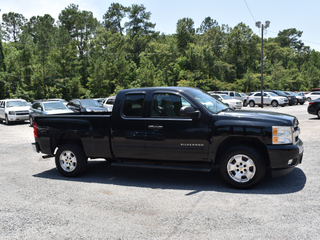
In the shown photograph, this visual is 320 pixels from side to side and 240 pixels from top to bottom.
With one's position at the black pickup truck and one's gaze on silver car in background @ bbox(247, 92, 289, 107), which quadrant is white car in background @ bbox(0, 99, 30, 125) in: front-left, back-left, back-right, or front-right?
front-left

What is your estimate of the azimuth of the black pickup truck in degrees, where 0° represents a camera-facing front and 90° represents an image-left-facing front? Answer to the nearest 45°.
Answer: approximately 315°

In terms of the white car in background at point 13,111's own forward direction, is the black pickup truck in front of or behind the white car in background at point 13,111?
in front

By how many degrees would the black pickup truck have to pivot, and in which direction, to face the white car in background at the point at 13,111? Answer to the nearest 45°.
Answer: approximately 180°

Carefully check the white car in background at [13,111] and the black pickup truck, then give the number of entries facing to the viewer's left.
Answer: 0

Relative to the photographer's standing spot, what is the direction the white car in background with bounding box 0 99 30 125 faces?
facing the viewer and to the right of the viewer

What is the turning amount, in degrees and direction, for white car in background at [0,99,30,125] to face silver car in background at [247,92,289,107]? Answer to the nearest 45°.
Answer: approximately 45° to its left

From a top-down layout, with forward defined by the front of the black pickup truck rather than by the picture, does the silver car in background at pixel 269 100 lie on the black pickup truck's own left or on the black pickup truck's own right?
on the black pickup truck's own left
